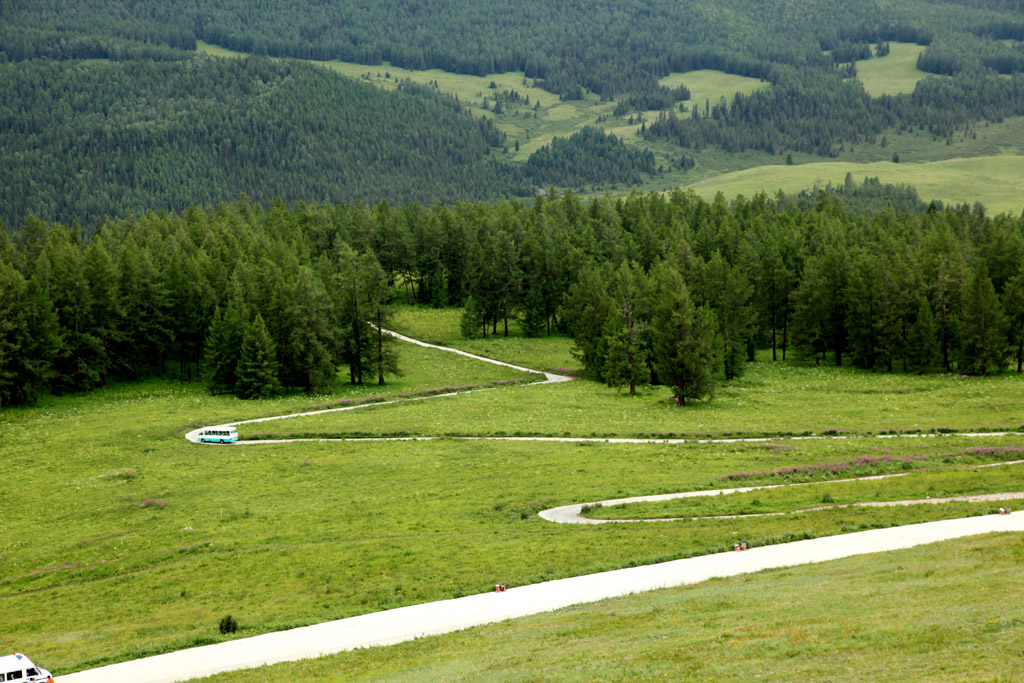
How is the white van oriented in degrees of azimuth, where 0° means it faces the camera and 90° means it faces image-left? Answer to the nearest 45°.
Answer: approximately 270°
